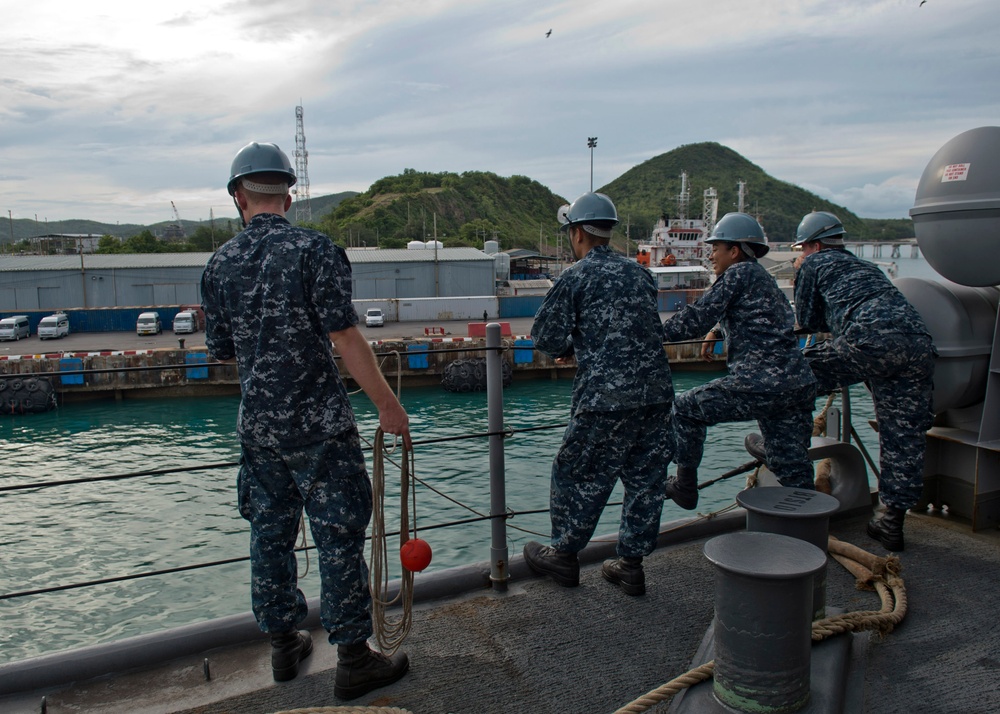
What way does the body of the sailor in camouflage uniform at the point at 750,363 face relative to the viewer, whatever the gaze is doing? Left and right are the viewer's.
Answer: facing to the left of the viewer

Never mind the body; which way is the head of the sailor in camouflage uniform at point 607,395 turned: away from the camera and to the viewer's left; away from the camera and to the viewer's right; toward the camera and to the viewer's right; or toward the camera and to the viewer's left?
away from the camera and to the viewer's left

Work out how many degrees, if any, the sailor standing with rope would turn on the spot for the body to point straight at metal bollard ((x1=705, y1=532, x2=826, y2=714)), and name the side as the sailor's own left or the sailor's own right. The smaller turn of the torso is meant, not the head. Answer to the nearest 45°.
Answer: approximately 135° to the sailor's own right

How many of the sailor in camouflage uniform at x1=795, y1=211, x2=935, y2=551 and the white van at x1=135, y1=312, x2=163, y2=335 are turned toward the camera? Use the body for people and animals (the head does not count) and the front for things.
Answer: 1

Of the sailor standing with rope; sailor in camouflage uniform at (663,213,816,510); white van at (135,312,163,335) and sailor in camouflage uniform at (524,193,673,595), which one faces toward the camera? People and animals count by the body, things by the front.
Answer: the white van

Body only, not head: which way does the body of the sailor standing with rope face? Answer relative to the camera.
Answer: away from the camera

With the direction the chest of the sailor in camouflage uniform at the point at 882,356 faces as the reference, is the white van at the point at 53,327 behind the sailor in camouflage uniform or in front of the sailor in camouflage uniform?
in front

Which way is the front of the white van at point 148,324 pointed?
toward the camera

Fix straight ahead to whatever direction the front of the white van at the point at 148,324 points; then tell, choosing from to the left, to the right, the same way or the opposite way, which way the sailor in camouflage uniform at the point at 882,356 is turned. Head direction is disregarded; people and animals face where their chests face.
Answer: the opposite way

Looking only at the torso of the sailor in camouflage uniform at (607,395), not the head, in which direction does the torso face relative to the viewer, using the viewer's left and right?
facing away from the viewer and to the left of the viewer

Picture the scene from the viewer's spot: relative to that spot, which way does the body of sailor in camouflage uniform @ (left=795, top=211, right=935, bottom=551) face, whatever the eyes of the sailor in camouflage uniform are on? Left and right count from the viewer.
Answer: facing away from the viewer and to the left of the viewer

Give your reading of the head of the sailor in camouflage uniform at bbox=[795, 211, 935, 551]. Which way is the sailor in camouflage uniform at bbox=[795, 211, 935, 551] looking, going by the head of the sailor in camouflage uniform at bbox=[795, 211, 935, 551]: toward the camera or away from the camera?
away from the camera

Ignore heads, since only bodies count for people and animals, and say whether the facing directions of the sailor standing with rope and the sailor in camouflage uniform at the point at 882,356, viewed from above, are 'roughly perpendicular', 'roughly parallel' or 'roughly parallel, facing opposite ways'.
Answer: roughly parallel

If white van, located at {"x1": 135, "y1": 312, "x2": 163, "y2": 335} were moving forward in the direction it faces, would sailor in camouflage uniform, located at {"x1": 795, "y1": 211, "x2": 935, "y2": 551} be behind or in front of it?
in front

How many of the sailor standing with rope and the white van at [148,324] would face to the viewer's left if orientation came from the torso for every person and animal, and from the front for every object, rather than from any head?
0

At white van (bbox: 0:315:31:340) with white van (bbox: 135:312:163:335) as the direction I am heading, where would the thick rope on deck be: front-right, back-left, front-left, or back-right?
front-right

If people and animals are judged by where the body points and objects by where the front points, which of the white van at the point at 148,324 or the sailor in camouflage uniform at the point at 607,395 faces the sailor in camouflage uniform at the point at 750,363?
the white van

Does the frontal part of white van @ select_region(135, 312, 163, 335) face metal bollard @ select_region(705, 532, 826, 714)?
yes

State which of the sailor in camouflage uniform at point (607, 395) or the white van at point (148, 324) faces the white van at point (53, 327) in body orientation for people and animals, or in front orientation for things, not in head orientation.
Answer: the sailor in camouflage uniform
